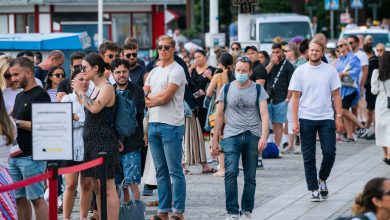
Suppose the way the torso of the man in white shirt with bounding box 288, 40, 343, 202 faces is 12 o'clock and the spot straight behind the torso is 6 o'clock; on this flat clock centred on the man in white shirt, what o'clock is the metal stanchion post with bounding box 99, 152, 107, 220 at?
The metal stanchion post is roughly at 1 o'clock from the man in white shirt.

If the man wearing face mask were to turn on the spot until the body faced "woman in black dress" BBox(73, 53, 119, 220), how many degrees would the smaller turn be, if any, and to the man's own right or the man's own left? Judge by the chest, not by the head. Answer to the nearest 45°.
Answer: approximately 45° to the man's own right

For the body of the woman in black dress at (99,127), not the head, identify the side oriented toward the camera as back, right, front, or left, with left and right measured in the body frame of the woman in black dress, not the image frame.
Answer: left

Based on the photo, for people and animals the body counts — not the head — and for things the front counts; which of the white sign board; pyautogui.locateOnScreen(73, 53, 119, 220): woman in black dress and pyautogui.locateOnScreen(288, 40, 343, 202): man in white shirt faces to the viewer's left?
the woman in black dress

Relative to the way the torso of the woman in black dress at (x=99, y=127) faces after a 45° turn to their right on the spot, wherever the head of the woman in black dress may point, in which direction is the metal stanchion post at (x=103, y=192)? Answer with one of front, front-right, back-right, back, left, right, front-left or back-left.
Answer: back-left

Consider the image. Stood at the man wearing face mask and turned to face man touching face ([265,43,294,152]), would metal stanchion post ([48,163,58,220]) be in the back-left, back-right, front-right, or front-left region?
back-left

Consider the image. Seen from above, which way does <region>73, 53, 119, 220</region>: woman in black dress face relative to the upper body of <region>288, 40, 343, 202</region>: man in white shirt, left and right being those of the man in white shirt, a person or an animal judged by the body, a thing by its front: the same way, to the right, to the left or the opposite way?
to the right
